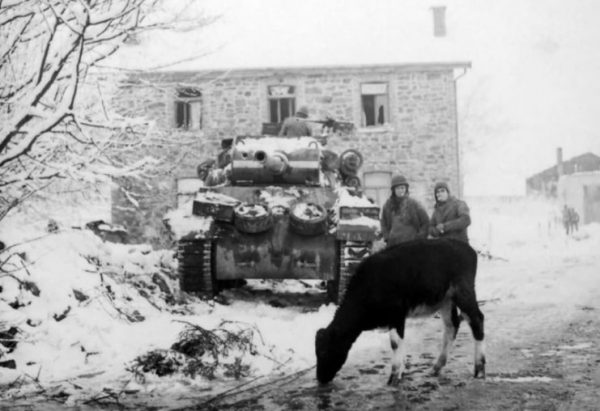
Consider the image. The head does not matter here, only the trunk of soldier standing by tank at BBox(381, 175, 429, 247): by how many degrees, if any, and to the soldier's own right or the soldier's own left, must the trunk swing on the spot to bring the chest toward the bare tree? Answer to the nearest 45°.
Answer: approximately 45° to the soldier's own right

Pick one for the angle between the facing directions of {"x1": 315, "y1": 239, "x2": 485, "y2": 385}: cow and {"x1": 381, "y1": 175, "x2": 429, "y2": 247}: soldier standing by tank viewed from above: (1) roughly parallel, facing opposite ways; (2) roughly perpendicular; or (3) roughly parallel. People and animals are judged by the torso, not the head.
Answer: roughly perpendicular

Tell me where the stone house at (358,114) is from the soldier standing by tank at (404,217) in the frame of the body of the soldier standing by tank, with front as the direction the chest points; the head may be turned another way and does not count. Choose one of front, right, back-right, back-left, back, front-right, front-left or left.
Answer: back

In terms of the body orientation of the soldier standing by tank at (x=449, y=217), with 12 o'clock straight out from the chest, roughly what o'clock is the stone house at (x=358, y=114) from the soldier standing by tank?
The stone house is roughly at 4 o'clock from the soldier standing by tank.

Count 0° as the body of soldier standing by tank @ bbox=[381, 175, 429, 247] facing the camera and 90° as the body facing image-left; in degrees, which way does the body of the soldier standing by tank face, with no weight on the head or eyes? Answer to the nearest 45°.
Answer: approximately 0°

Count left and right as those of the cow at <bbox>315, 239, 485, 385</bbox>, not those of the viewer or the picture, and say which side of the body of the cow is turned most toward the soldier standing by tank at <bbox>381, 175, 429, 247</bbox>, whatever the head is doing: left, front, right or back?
right

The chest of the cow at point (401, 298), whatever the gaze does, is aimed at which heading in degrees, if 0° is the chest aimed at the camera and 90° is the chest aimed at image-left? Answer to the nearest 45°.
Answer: approximately 90°

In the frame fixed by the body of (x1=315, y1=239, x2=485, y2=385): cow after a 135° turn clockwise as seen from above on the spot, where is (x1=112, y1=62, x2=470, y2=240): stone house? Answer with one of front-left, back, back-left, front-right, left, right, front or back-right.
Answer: front-left

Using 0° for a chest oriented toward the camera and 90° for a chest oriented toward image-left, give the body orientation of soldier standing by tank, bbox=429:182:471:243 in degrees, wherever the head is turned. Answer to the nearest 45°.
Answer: approximately 45°

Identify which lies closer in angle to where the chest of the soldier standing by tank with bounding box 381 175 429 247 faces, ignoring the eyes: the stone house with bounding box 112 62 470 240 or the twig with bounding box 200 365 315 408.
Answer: the twig

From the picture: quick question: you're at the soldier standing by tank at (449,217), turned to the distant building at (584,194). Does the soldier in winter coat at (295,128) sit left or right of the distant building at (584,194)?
left

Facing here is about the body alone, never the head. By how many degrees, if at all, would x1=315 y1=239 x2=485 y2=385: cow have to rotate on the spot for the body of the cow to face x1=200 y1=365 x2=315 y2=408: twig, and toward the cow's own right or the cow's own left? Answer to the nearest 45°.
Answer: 0° — it already faces it

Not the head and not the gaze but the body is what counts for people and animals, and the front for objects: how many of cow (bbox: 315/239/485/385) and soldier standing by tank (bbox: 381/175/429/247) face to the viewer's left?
1

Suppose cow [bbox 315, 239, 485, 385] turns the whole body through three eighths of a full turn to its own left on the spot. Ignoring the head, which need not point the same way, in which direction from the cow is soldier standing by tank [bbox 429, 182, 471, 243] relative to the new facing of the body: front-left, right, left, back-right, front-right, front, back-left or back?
back-left
